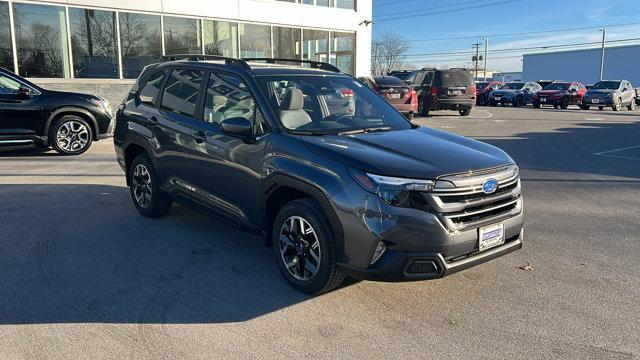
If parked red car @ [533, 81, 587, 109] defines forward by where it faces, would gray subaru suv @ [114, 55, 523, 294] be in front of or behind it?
in front

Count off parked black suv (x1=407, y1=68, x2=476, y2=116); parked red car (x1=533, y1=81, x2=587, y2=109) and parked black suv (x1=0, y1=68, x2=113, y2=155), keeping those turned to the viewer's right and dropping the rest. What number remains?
1

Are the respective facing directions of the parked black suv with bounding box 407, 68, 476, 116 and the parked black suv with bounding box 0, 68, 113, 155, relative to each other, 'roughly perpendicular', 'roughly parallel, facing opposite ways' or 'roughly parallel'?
roughly perpendicular

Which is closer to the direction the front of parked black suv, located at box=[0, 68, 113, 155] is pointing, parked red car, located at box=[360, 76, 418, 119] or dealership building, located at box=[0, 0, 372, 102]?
the parked red car

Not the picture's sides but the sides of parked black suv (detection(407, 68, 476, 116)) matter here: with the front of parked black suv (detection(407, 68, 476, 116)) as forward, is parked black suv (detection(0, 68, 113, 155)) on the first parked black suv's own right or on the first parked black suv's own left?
on the first parked black suv's own left

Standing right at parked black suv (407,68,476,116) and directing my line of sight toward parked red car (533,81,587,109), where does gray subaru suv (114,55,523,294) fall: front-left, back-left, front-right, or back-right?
back-right

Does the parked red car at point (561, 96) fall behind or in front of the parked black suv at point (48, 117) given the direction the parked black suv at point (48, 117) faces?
in front

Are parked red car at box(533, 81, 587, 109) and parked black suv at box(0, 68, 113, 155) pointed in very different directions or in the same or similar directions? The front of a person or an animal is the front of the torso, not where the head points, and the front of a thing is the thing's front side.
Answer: very different directions

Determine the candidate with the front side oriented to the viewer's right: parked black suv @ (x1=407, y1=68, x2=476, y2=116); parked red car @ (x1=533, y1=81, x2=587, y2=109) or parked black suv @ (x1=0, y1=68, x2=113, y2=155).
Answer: parked black suv @ (x1=0, y1=68, x2=113, y2=155)

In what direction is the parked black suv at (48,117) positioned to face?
to the viewer's right

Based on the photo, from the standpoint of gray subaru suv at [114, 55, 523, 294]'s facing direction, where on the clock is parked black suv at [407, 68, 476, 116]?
The parked black suv is roughly at 8 o'clock from the gray subaru suv.

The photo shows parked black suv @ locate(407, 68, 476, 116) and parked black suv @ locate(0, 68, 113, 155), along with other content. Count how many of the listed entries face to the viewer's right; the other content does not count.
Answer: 1

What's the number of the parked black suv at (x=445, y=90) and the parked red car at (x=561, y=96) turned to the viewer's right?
0

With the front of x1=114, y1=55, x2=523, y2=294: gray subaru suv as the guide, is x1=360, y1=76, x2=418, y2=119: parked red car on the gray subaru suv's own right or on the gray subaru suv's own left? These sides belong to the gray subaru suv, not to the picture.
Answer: on the gray subaru suv's own left
